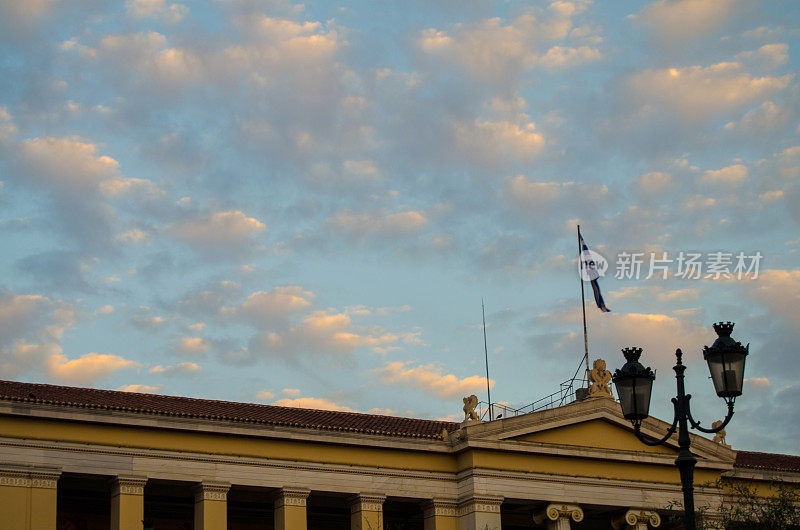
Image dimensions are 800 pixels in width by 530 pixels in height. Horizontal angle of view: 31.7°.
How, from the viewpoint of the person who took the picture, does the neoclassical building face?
facing the viewer and to the right of the viewer

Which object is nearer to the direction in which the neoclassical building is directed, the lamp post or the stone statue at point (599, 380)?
the lamp post

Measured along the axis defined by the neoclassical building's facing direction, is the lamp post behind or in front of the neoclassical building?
in front

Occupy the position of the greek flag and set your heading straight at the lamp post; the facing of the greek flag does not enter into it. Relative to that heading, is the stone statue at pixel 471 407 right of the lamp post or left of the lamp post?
right
